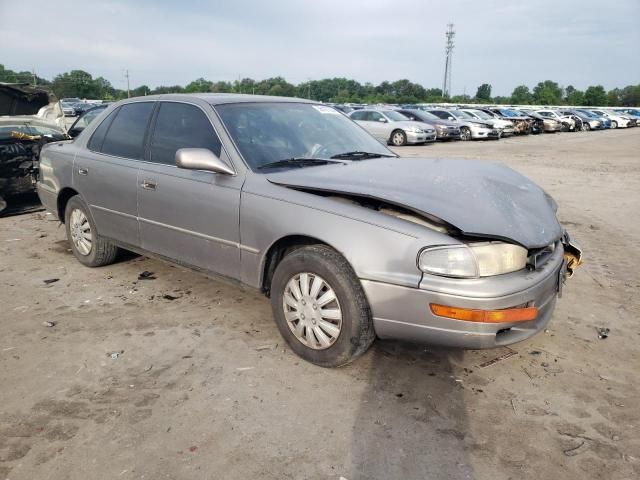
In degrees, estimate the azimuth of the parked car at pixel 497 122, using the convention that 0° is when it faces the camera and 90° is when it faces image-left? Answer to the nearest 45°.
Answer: approximately 315°

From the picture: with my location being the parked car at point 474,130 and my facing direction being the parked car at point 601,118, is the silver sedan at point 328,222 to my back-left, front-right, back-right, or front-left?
back-right

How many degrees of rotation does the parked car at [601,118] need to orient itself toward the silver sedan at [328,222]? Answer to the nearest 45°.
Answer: approximately 45° to its right

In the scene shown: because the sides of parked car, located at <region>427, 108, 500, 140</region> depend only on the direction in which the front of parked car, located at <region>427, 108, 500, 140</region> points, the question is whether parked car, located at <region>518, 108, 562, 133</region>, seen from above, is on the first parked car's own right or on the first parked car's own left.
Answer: on the first parked car's own left

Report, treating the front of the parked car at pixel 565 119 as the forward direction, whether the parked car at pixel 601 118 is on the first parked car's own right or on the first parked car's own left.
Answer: on the first parked car's own left

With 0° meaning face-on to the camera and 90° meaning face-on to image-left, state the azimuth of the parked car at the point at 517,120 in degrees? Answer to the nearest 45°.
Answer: approximately 315°

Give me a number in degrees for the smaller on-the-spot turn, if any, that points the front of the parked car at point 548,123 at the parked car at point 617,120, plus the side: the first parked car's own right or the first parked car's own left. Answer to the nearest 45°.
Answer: approximately 90° to the first parked car's own left
